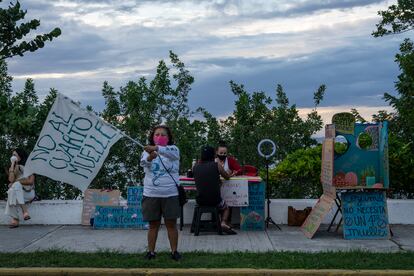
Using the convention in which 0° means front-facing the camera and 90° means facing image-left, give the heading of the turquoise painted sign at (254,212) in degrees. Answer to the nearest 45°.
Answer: approximately 0°

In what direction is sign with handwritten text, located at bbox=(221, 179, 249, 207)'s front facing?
toward the camera

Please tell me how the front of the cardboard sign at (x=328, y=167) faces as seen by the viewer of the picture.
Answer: facing the viewer and to the left of the viewer

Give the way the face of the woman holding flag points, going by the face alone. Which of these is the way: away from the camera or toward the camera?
toward the camera

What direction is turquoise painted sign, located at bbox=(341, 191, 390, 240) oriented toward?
toward the camera

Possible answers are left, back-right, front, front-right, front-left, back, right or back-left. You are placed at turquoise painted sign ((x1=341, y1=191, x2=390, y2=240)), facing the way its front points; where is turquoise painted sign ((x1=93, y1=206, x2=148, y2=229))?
right

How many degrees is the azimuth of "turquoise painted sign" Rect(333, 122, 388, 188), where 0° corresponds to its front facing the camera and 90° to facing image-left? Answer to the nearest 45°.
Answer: approximately 0°

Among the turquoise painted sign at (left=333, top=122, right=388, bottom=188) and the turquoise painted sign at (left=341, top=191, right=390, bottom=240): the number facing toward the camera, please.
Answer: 2

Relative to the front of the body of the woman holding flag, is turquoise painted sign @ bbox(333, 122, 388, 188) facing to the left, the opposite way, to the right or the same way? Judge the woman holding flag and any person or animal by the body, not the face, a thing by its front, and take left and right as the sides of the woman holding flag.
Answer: the same way

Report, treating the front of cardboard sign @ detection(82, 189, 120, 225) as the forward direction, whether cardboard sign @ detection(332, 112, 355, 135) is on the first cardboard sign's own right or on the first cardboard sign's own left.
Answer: on the first cardboard sign's own left

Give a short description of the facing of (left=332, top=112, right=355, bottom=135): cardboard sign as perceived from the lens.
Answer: facing the viewer
